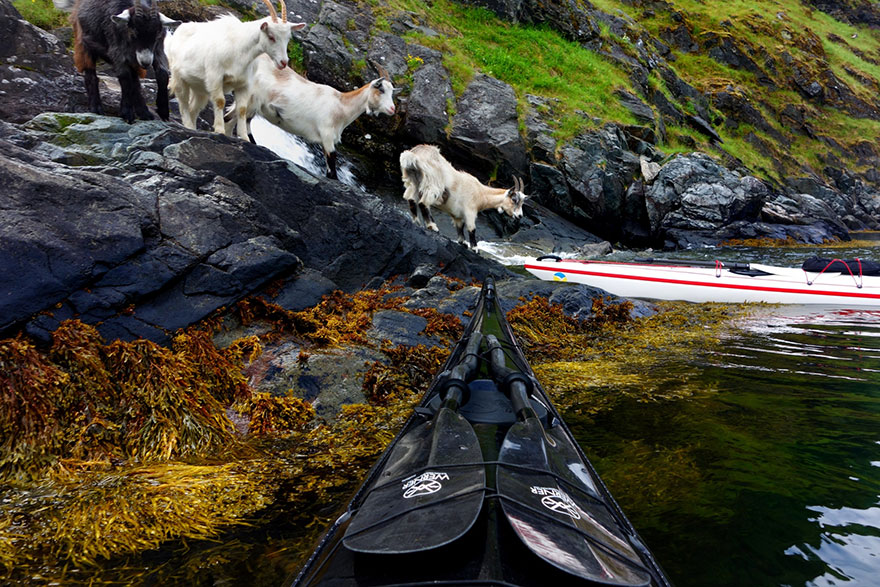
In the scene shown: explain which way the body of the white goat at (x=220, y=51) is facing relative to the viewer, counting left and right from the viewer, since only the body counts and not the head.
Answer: facing the viewer and to the right of the viewer

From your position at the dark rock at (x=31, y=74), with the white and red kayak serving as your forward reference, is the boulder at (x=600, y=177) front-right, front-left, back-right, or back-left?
front-left

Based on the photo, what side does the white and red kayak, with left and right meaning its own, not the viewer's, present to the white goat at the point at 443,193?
front

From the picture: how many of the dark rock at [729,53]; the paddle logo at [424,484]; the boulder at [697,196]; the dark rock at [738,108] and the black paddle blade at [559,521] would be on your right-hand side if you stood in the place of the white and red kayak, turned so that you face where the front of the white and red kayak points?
3

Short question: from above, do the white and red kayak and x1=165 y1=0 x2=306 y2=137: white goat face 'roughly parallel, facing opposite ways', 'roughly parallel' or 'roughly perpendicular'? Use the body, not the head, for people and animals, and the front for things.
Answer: roughly parallel, facing opposite ways

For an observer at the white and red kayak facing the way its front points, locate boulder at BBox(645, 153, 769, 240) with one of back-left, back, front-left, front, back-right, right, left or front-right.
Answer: right

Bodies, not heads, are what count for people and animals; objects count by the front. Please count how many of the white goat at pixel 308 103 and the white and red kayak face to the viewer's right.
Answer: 1

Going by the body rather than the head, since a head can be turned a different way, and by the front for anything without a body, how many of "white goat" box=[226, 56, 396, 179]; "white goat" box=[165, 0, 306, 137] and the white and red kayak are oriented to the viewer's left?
1

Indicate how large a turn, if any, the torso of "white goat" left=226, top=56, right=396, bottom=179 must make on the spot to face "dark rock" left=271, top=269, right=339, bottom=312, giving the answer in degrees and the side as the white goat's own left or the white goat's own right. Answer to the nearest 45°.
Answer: approximately 90° to the white goat's own right

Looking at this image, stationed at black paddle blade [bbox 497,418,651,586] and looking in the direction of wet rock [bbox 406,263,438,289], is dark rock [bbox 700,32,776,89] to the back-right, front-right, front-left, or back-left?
front-right

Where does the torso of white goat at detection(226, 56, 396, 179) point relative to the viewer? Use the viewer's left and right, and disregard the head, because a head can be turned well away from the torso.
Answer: facing to the right of the viewer

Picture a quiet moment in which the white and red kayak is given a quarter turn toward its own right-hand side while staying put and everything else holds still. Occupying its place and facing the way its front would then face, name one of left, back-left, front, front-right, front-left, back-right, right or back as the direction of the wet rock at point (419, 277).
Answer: back-left

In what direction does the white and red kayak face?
to the viewer's left
